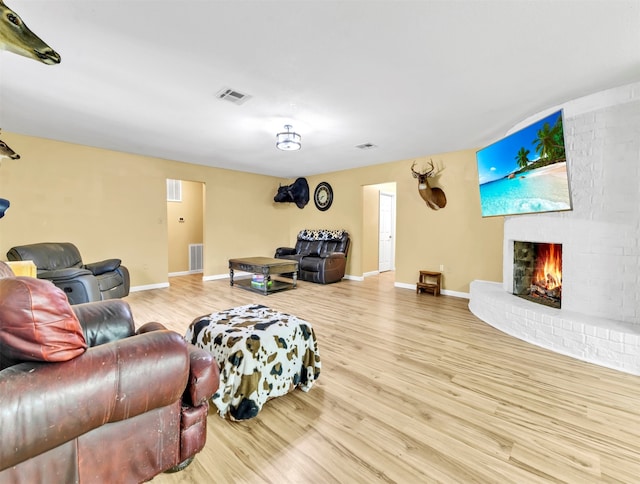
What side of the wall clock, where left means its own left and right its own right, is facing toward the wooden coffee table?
front

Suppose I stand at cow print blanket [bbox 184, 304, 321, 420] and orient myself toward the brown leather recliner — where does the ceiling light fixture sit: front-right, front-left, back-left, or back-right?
back-right

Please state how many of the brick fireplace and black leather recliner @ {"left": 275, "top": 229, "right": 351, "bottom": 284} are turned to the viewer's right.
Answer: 0

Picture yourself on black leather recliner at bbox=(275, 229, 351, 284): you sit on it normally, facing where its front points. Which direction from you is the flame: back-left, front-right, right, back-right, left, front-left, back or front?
left

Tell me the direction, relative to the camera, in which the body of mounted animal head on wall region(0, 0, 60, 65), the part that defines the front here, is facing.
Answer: to the viewer's right

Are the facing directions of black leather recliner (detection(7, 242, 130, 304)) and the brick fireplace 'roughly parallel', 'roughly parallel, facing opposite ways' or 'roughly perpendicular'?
roughly parallel, facing opposite ways

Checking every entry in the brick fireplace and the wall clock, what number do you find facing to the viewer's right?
0

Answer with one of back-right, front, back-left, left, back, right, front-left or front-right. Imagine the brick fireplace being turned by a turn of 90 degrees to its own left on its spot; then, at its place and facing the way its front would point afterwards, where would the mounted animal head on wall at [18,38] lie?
right

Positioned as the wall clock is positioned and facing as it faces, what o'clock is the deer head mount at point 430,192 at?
The deer head mount is roughly at 9 o'clock from the wall clock.

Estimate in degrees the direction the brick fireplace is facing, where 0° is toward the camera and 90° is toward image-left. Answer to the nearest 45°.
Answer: approximately 45°

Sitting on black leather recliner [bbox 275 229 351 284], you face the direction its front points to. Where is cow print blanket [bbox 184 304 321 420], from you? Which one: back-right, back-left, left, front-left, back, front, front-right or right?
front-left

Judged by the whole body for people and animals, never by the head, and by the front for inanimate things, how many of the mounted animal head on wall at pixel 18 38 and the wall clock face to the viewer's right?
1

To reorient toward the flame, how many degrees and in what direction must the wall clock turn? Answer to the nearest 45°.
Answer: approximately 90° to its left

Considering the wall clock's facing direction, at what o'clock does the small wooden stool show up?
The small wooden stool is roughly at 9 o'clock from the wall clock.

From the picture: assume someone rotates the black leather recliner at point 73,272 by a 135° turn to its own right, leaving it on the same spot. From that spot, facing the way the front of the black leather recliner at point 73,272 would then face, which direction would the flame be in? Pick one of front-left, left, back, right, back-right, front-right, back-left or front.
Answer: back-left

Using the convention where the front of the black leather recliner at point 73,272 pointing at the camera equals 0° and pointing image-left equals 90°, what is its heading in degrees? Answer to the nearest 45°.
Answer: approximately 315°

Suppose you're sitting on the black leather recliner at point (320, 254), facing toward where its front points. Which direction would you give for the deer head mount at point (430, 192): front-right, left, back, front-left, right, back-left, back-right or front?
left

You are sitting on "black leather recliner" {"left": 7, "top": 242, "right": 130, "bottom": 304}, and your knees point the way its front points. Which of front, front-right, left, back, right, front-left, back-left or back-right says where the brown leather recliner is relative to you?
front-right
